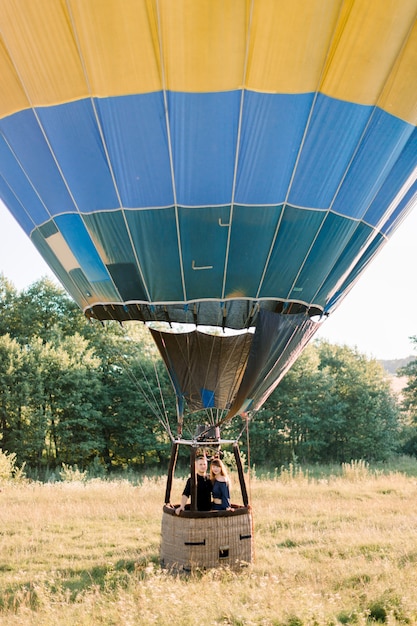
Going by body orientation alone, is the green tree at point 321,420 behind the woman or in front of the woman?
behind

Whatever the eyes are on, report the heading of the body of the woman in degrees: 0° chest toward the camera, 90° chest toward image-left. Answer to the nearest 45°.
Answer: approximately 45°
